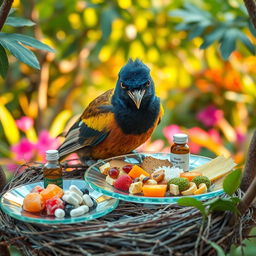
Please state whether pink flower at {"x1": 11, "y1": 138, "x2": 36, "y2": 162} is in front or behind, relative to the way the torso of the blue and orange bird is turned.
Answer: behind

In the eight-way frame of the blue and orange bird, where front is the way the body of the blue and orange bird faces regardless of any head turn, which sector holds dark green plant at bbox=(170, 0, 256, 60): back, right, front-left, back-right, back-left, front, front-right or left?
left

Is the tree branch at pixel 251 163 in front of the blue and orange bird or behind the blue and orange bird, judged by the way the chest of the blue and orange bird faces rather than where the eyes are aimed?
in front

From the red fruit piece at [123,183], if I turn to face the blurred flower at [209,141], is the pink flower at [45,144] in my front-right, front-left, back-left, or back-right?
front-left

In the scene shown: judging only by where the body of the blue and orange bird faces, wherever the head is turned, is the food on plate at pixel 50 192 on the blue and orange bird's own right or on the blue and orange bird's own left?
on the blue and orange bird's own right

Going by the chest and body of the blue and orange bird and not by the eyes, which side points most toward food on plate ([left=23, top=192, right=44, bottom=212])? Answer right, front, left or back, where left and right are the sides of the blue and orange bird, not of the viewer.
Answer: right

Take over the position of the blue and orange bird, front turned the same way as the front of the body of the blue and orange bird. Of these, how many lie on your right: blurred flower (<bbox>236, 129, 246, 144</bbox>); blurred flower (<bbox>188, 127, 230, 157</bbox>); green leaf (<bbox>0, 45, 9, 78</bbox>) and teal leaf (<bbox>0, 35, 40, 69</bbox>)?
2

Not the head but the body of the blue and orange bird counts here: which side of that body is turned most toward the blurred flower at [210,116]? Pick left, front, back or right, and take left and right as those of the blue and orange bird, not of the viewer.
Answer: left

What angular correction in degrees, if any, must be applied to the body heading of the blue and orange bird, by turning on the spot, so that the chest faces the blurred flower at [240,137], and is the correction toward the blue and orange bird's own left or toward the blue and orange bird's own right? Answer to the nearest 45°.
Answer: approximately 90° to the blue and orange bird's own left

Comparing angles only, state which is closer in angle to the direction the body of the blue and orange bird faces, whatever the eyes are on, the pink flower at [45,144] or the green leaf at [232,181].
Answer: the green leaf

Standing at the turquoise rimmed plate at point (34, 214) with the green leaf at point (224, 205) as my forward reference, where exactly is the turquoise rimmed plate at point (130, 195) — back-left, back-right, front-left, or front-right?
front-left

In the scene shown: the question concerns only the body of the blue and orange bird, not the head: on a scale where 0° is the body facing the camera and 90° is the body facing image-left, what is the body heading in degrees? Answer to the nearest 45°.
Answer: approximately 315°
